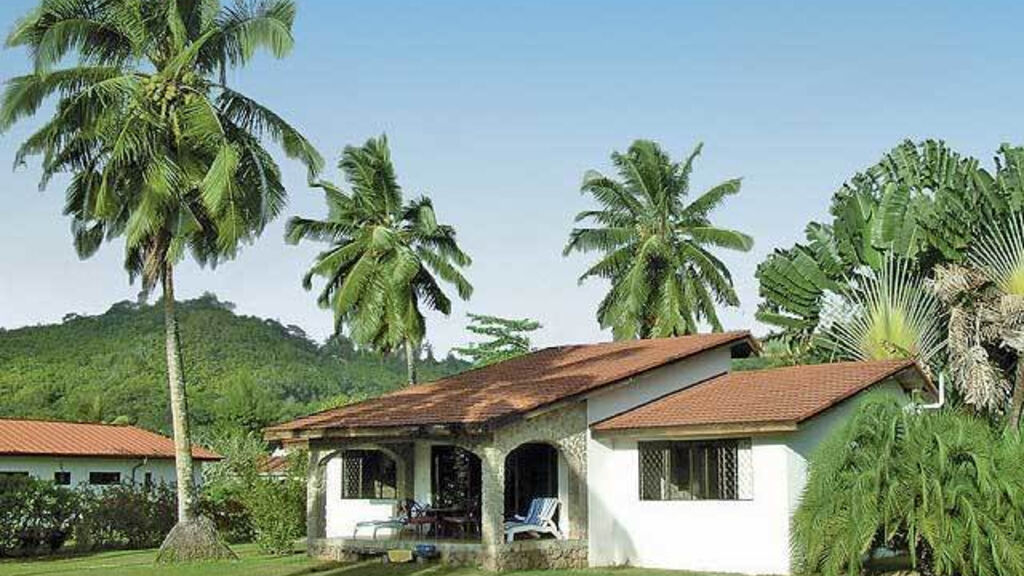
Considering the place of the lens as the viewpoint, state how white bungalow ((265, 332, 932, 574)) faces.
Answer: facing the viewer and to the left of the viewer

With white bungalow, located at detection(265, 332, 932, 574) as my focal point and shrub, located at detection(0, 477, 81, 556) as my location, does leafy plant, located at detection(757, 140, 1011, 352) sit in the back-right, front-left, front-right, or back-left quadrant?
front-left

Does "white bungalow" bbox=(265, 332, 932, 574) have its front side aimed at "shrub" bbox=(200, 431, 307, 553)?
no

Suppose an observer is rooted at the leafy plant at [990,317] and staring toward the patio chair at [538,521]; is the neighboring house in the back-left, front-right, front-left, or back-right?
front-right

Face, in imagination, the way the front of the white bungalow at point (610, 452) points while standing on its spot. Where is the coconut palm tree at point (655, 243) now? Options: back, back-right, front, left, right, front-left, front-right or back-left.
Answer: back-right

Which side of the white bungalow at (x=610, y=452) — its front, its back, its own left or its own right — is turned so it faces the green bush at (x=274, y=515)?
right

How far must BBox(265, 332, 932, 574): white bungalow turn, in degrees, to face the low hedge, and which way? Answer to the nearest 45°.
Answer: approximately 90° to its right

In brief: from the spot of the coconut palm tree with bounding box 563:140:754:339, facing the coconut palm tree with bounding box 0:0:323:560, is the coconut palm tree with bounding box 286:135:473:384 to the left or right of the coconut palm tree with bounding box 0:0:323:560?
right

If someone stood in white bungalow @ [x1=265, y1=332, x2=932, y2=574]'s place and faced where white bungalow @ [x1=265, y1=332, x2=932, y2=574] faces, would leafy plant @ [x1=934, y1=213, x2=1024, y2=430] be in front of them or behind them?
behind

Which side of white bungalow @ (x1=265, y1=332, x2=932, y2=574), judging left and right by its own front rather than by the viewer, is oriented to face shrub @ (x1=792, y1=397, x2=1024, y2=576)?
left

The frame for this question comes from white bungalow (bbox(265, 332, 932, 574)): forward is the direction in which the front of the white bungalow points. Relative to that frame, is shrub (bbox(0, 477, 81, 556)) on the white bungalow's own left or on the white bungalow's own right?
on the white bungalow's own right

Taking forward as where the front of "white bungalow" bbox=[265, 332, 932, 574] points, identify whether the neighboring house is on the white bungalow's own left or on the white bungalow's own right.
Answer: on the white bungalow's own right
